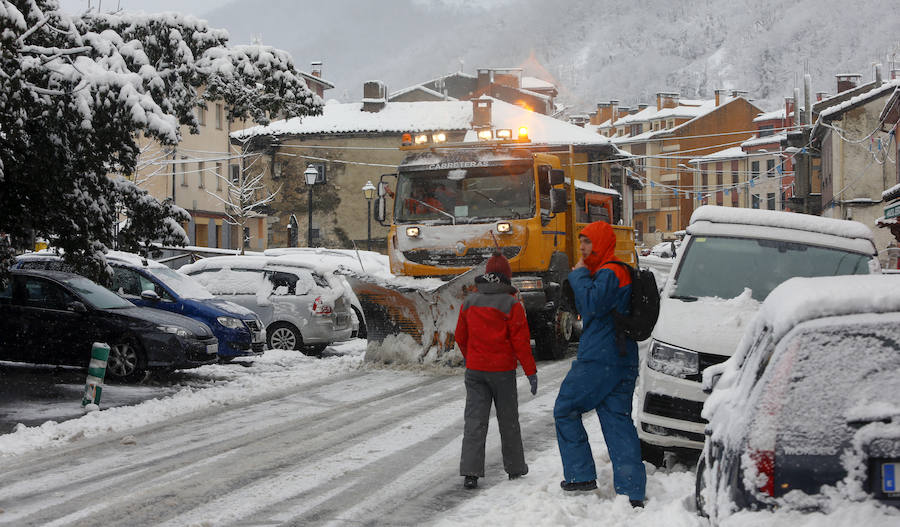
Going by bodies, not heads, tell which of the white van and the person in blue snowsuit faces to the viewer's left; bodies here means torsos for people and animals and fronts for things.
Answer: the person in blue snowsuit

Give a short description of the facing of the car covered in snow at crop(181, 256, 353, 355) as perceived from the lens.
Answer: facing away from the viewer and to the left of the viewer

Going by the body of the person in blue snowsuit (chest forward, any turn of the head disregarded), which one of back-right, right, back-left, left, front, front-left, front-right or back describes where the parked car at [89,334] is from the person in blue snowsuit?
front-right

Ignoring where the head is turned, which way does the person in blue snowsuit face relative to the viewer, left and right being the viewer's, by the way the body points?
facing to the left of the viewer

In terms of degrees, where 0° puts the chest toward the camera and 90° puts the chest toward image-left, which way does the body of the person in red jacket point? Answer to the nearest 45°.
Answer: approximately 180°

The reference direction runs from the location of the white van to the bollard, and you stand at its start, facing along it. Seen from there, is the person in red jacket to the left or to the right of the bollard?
left

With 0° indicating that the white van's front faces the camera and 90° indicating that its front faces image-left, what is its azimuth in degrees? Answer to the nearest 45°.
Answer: approximately 0°

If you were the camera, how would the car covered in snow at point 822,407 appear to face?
facing away from the viewer

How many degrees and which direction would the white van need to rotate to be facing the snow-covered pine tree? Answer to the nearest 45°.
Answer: approximately 90° to its right

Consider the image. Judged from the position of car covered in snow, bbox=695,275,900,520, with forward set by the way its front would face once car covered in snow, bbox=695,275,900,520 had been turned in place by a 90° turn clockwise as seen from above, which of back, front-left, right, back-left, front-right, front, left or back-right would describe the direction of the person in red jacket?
back-left

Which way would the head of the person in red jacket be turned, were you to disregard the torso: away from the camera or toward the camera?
away from the camera

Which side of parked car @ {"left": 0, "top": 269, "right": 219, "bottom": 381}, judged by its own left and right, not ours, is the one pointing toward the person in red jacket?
front

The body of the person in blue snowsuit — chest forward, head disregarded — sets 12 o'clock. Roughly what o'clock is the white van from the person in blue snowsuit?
The white van is roughly at 4 o'clock from the person in blue snowsuit.

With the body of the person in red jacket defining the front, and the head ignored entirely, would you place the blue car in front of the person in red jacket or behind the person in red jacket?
in front

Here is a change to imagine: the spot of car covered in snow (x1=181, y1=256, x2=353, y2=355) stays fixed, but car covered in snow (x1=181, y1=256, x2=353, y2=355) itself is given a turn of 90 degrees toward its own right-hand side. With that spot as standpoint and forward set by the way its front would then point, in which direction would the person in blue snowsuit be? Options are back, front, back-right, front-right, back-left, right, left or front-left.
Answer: back-right

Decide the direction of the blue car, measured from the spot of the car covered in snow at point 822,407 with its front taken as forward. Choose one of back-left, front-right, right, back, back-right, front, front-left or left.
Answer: front-left

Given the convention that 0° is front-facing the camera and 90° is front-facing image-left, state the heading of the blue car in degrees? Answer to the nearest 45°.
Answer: approximately 315°

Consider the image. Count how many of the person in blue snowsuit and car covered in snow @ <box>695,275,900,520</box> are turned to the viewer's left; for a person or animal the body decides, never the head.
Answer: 1

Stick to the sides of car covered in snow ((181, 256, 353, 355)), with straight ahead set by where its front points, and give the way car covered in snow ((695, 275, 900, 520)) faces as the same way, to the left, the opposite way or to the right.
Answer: to the right
